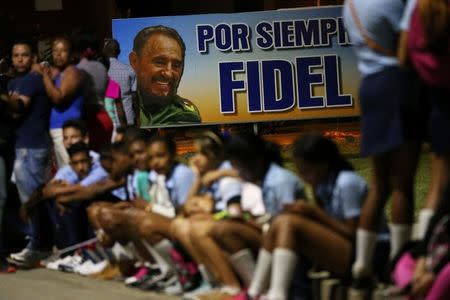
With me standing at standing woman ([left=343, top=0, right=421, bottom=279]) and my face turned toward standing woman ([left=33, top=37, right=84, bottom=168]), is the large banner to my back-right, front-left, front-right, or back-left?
front-right

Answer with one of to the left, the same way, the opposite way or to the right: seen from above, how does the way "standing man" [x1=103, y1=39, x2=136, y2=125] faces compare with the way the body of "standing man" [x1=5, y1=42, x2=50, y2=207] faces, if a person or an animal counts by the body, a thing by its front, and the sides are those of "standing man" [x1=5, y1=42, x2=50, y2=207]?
to the right

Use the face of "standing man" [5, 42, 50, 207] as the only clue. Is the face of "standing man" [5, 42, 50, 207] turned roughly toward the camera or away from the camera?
toward the camera

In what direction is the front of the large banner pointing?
toward the camera

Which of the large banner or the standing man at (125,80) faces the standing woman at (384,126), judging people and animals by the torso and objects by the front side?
the large banner

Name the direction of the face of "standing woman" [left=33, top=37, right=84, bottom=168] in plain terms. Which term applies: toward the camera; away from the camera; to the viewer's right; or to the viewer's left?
toward the camera

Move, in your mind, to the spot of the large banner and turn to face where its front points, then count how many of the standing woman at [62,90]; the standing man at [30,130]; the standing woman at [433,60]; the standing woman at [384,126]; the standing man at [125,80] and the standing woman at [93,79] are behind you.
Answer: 0
